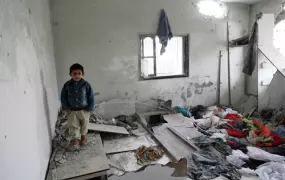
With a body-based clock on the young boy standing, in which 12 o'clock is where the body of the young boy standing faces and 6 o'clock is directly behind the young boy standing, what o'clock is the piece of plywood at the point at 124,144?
The piece of plywood is roughly at 8 o'clock from the young boy standing.

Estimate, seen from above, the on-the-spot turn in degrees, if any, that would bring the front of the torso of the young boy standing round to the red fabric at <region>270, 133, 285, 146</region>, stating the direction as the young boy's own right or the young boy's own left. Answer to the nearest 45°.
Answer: approximately 90° to the young boy's own left

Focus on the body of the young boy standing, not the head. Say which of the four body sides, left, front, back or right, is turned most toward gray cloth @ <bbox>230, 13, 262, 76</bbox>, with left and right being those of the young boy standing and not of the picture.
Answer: left

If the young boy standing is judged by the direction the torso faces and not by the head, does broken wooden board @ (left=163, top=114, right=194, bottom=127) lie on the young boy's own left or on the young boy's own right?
on the young boy's own left

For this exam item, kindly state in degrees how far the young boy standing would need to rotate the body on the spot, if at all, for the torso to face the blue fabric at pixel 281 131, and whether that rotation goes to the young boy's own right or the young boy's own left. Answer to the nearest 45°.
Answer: approximately 90° to the young boy's own left

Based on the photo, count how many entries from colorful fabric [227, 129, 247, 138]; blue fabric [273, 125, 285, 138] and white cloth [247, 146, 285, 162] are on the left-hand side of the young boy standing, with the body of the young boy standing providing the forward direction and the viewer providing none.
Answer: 3

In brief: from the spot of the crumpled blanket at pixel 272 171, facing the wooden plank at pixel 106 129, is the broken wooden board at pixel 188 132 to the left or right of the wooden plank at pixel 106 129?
right

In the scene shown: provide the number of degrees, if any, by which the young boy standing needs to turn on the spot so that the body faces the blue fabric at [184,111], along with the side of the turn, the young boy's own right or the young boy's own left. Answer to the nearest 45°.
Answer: approximately 135° to the young boy's own left

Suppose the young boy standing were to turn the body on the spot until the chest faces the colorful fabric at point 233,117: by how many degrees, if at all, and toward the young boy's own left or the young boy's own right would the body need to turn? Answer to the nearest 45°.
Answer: approximately 90° to the young boy's own left
